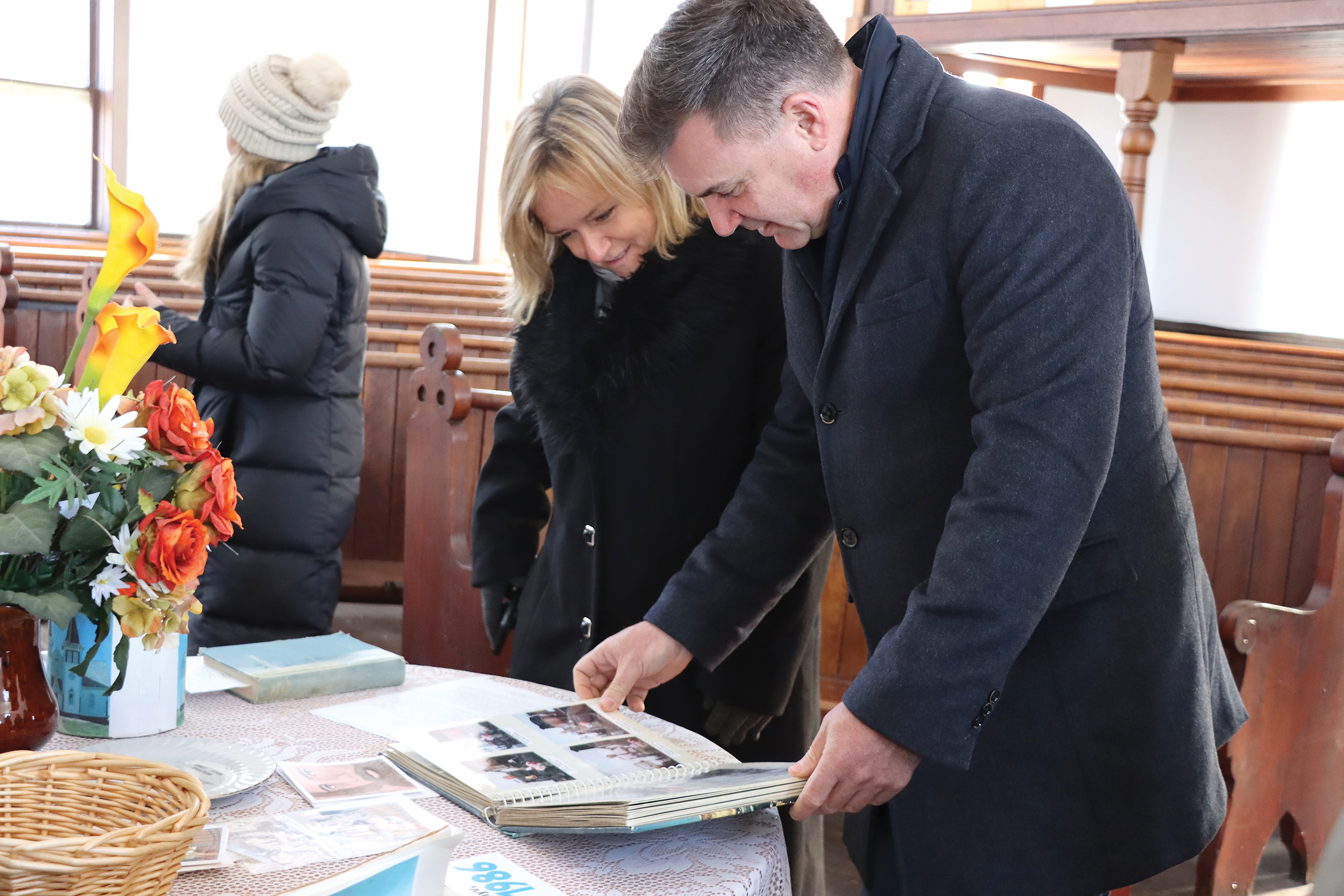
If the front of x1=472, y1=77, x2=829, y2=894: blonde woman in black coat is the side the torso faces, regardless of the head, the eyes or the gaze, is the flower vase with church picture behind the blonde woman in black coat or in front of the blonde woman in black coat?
in front

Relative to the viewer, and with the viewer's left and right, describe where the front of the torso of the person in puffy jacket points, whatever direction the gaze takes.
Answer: facing to the left of the viewer

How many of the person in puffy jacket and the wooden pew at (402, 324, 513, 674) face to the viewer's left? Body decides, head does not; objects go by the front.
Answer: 1

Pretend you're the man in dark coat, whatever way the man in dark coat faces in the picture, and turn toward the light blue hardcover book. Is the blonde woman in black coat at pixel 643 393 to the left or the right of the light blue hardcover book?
right
